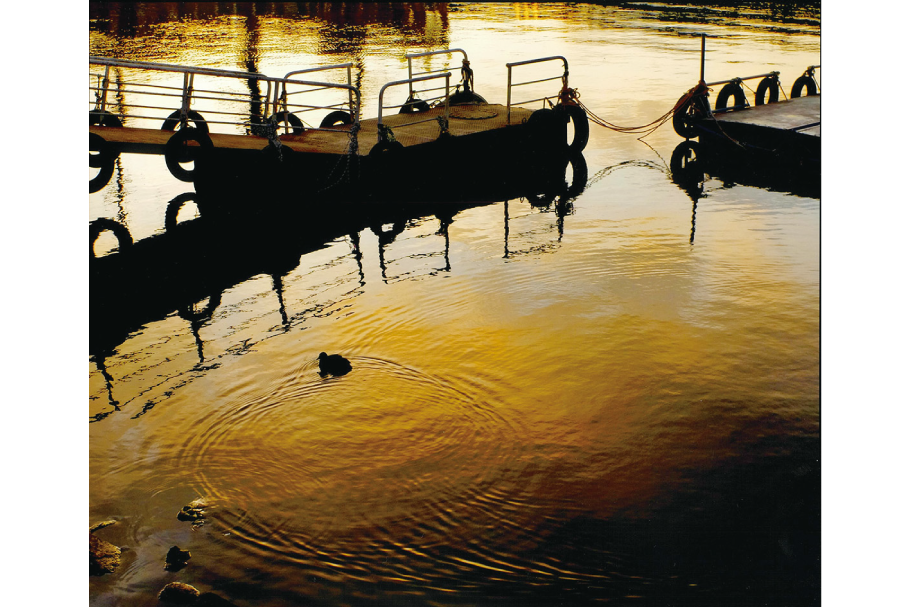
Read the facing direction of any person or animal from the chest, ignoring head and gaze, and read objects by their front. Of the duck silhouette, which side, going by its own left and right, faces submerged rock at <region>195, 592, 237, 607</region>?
left

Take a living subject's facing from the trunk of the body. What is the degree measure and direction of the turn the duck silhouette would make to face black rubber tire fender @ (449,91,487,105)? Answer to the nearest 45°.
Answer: approximately 90° to its right

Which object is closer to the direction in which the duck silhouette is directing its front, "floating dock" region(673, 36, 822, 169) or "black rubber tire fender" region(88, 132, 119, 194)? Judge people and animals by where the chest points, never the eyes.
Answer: the black rubber tire fender

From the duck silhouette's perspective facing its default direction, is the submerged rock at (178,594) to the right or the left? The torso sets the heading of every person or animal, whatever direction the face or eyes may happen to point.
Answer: on its left

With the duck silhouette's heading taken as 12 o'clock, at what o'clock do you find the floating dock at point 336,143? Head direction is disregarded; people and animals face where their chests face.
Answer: The floating dock is roughly at 3 o'clock from the duck silhouette.

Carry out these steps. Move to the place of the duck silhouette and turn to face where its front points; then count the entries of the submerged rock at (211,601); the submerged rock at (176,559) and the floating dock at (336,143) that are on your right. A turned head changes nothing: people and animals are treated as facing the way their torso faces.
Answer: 1

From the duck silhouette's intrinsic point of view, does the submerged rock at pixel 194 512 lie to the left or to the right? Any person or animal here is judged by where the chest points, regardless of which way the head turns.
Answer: on its left

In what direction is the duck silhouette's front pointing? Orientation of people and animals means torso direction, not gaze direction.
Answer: to the viewer's left
